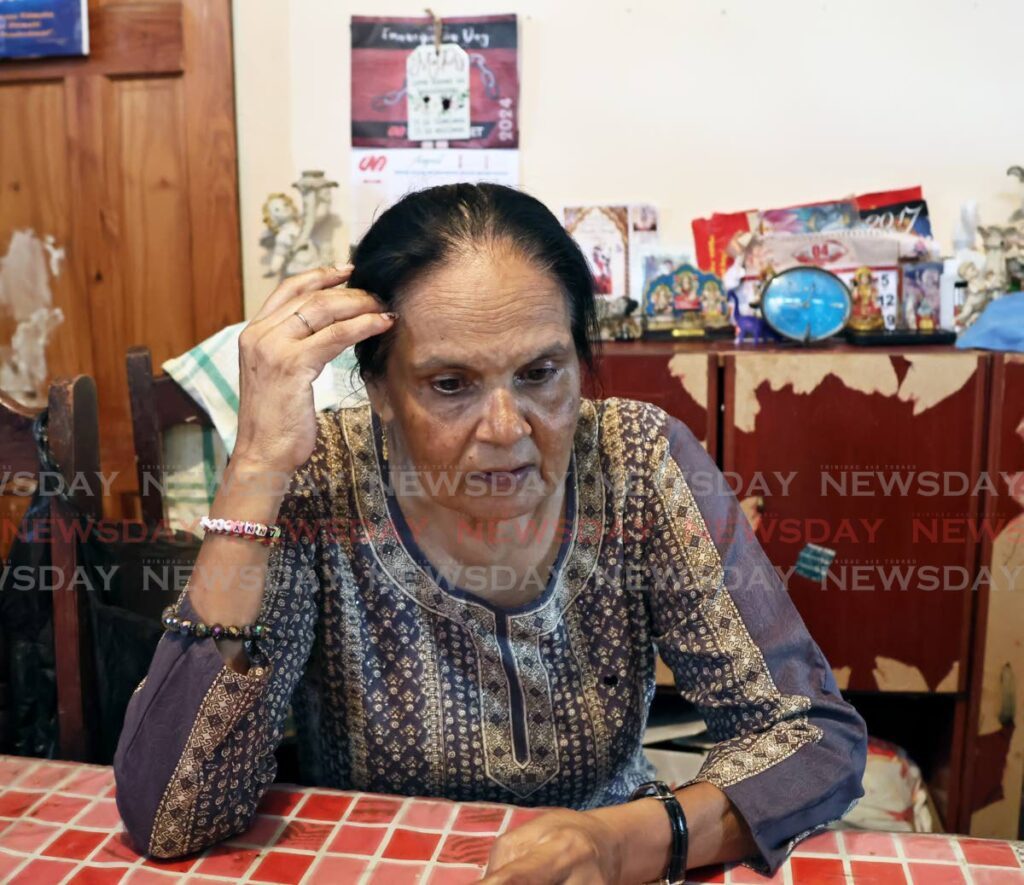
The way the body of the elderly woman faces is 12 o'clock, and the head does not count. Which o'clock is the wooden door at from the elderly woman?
The wooden door is roughly at 5 o'clock from the elderly woman.

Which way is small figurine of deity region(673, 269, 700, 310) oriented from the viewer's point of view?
toward the camera

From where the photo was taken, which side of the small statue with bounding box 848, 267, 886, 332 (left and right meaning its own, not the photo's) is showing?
front

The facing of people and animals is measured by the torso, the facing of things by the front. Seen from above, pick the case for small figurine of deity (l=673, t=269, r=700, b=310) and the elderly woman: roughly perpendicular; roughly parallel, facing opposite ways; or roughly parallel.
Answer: roughly parallel

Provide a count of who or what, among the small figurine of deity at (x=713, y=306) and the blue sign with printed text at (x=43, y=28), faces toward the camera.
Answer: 2

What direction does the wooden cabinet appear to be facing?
toward the camera

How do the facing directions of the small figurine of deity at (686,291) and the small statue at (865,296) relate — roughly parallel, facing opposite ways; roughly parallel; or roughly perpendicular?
roughly parallel

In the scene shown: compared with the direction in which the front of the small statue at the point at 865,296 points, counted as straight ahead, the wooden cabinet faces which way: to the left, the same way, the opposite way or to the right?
the same way

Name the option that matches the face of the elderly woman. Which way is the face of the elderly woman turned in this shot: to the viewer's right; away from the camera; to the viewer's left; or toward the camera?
toward the camera
